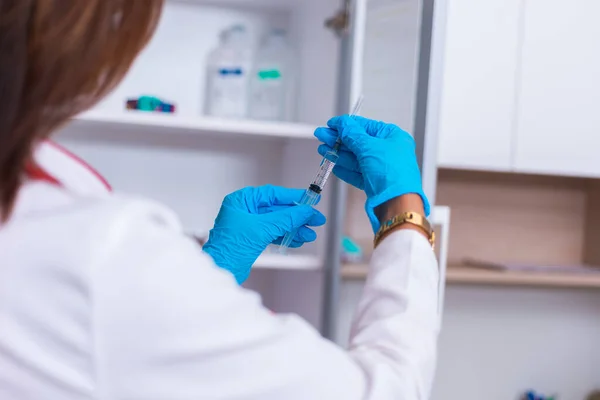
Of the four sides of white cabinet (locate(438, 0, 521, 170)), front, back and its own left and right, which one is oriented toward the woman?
front

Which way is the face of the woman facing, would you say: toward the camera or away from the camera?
away from the camera

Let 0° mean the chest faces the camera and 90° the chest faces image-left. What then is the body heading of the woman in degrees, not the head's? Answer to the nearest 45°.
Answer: approximately 225°

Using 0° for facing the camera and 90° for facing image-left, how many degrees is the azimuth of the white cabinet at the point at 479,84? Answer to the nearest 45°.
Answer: approximately 0°

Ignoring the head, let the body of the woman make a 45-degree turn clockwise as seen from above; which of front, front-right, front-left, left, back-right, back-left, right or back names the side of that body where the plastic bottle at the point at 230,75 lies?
left

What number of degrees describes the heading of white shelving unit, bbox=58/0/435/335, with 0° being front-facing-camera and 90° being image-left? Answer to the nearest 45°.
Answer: approximately 0°

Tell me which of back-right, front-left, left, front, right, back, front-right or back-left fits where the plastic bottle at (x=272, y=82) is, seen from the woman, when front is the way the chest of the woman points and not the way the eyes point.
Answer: front-left

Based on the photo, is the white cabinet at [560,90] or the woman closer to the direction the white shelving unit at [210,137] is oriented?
the woman

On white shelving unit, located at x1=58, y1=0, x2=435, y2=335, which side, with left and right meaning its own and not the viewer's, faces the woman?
front

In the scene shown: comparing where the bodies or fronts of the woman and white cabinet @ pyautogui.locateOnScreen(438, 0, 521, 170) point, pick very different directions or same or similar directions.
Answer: very different directions

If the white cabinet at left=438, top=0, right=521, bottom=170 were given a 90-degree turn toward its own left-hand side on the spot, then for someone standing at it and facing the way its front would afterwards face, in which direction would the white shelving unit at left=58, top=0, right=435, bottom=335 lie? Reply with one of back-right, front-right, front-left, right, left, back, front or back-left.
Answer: back
